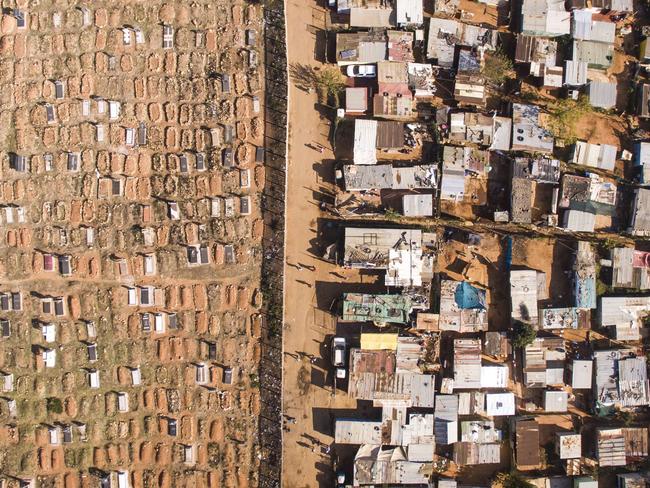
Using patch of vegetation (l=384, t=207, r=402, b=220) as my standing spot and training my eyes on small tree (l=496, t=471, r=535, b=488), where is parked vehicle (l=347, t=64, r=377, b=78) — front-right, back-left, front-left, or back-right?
back-left
